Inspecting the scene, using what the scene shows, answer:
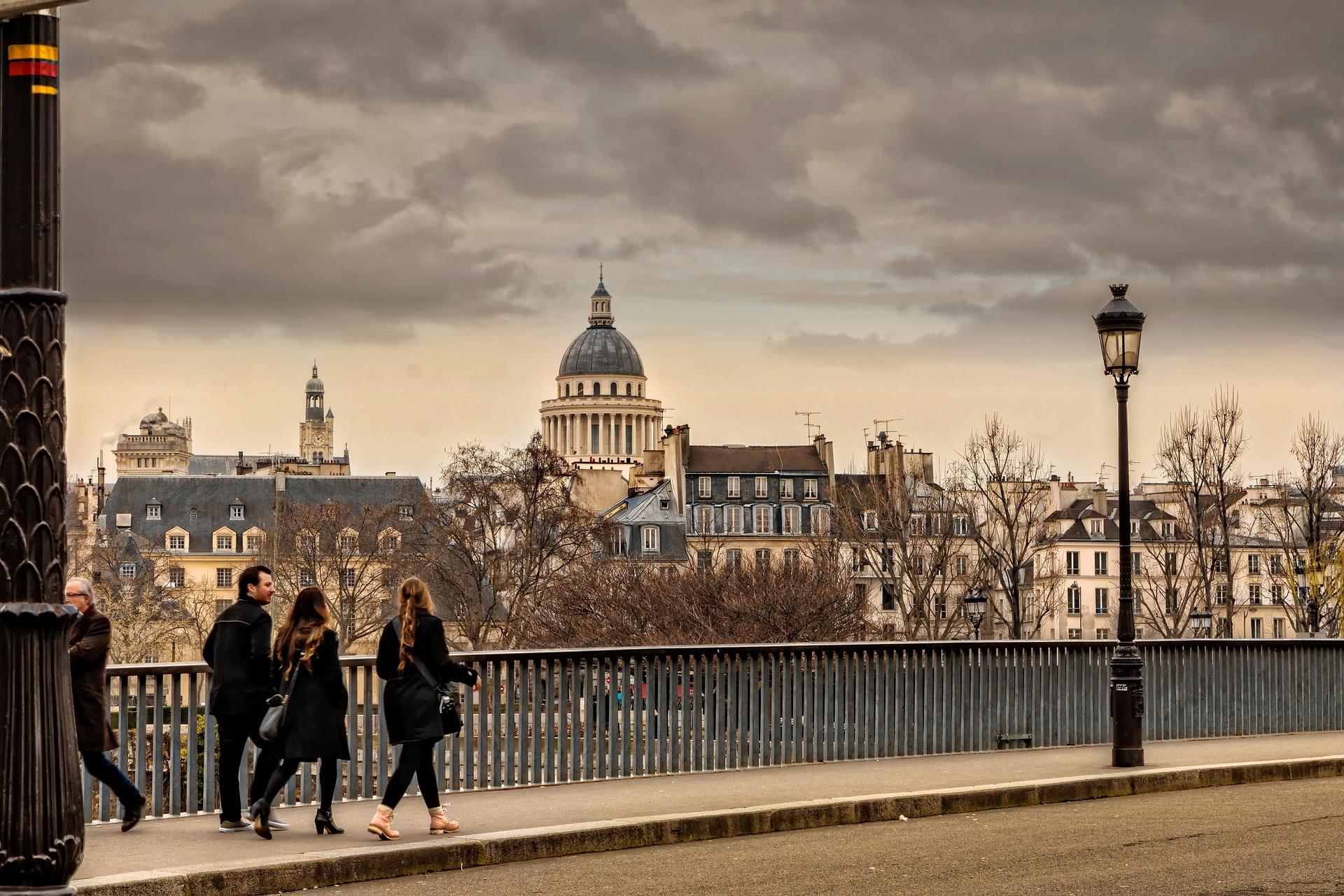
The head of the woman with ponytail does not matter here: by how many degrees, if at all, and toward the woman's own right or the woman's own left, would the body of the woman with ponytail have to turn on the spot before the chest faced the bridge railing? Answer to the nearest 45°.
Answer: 0° — they already face it

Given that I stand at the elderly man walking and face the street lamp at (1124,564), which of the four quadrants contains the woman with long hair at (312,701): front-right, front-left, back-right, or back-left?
front-right

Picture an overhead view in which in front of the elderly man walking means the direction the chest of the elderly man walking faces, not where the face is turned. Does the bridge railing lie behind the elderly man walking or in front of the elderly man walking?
behind

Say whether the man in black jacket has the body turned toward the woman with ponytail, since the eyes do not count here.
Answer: no

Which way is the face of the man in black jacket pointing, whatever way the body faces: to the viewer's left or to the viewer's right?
to the viewer's right
